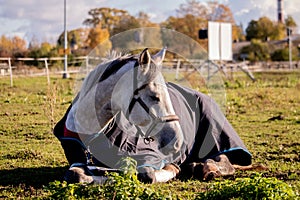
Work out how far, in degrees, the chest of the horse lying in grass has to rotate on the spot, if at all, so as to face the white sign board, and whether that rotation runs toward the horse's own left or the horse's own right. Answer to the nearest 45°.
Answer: approximately 135° to the horse's own right

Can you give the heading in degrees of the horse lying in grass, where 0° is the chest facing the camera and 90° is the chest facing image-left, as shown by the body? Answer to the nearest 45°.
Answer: approximately 45°
